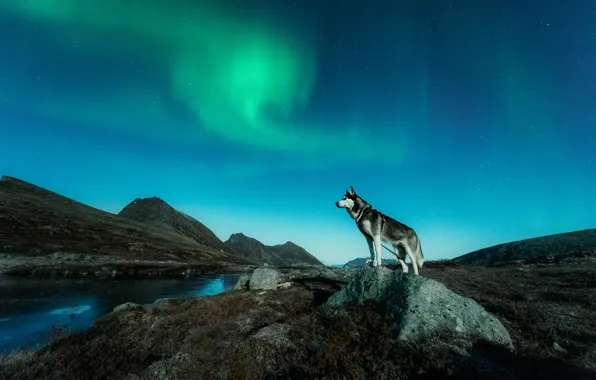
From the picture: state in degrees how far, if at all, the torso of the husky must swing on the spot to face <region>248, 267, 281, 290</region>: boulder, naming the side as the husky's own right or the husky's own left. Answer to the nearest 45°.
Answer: approximately 45° to the husky's own right

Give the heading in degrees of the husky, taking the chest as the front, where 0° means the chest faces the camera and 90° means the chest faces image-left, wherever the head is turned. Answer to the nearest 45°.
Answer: approximately 90°
